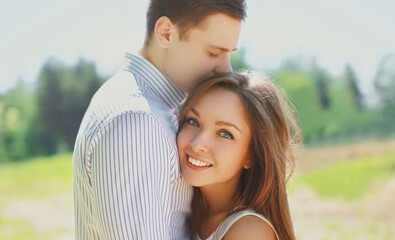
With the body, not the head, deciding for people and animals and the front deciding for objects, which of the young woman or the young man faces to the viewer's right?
the young man

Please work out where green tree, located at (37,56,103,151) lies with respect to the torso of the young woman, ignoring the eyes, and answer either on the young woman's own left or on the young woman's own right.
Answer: on the young woman's own right

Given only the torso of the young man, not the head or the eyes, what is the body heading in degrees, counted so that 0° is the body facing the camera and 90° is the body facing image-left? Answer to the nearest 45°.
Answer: approximately 270°

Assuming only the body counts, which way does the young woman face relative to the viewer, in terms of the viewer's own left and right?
facing the viewer and to the left of the viewer

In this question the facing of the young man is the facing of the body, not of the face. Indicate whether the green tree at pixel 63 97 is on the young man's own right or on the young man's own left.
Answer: on the young man's own left
